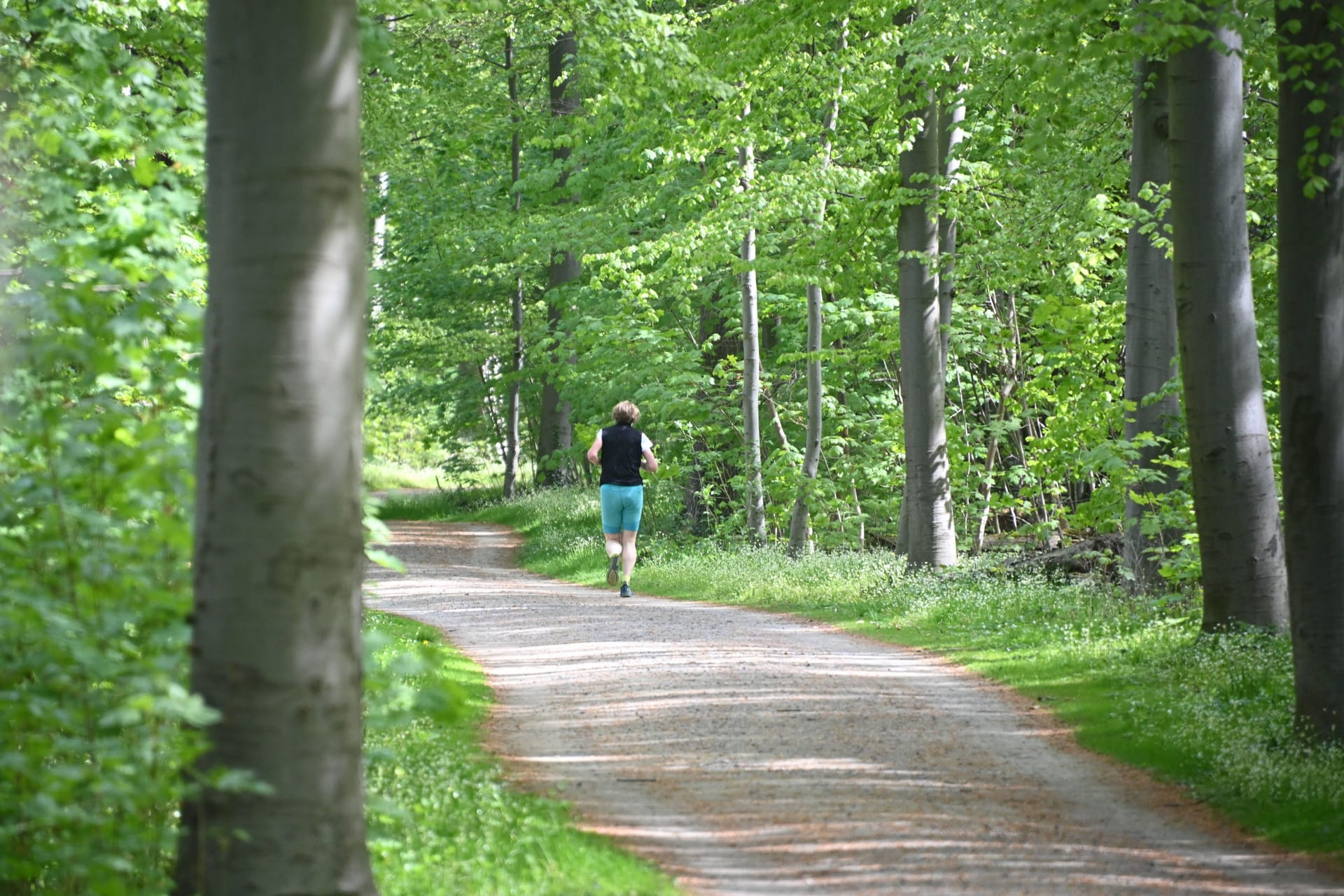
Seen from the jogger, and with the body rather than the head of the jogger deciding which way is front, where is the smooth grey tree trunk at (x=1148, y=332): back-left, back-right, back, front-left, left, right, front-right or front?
back-right

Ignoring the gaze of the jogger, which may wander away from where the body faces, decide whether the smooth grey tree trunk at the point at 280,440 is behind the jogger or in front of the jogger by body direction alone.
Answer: behind

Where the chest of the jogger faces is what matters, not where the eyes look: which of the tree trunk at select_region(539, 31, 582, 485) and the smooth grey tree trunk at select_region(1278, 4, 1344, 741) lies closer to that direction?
the tree trunk

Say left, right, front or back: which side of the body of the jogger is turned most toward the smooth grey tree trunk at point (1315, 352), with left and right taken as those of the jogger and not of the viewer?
back

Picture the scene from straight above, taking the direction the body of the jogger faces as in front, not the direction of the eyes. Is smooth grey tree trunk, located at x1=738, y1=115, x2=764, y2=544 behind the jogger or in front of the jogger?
in front

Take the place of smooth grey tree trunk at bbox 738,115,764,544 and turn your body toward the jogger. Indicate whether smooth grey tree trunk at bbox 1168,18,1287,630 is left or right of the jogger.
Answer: left

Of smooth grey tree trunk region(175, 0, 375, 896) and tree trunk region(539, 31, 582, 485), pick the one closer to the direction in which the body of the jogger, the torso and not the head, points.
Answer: the tree trunk

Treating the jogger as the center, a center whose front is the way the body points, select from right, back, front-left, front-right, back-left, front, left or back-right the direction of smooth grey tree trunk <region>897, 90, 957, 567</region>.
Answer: right

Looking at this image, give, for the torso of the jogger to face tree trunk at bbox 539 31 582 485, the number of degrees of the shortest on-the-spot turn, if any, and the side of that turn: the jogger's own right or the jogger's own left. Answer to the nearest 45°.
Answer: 0° — they already face it

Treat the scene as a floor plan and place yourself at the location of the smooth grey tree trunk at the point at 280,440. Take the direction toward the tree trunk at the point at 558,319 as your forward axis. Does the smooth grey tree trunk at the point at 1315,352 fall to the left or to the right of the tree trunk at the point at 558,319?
right

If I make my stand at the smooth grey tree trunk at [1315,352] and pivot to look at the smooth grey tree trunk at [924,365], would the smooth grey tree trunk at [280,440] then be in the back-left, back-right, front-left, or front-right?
back-left

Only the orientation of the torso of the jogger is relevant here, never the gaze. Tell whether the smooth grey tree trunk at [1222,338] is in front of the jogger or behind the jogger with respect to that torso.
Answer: behind

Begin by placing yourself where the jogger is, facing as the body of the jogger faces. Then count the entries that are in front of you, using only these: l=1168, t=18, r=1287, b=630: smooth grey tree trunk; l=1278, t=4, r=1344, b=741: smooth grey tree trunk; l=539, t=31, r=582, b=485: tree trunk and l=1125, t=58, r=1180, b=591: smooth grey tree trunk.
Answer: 1

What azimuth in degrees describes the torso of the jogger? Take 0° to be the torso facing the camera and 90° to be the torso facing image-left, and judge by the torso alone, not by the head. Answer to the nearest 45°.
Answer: approximately 180°
